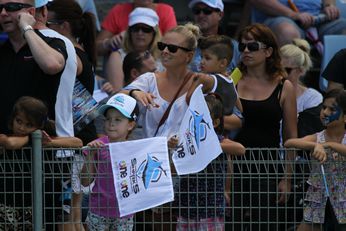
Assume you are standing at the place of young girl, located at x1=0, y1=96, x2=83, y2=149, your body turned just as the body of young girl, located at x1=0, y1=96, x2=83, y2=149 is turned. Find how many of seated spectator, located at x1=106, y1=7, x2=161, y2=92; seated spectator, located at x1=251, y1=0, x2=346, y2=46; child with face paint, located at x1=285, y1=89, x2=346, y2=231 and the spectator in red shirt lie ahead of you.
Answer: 0

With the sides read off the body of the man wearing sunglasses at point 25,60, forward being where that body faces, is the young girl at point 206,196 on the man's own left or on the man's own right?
on the man's own left

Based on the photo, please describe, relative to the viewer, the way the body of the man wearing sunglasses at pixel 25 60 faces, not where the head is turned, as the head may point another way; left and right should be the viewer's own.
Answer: facing the viewer and to the left of the viewer

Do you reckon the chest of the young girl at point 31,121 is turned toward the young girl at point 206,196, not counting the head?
no

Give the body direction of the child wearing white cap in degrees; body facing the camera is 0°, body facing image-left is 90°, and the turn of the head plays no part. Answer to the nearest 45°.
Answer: approximately 45°

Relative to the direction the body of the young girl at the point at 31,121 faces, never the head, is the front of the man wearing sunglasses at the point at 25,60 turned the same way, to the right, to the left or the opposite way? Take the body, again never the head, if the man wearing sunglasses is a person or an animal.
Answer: the same way

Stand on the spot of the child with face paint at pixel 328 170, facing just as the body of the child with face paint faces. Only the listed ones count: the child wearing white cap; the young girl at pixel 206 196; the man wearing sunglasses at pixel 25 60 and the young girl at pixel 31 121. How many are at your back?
0

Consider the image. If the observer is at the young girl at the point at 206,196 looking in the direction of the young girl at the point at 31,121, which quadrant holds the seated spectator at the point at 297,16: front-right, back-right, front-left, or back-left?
back-right

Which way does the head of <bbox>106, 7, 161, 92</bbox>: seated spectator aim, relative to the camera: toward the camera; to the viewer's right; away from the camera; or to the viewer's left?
toward the camera

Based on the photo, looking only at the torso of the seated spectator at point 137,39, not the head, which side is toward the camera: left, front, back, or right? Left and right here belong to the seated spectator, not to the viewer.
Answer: front

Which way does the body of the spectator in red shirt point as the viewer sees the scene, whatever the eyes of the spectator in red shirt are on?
toward the camera

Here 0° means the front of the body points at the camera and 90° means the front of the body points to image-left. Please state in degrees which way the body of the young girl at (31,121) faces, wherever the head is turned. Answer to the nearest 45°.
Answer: approximately 45°

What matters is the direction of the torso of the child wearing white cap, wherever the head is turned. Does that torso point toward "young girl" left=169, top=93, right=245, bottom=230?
no
